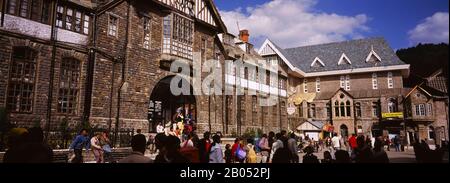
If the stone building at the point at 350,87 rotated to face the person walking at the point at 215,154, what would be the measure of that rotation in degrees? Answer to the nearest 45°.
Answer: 0° — it already faces them

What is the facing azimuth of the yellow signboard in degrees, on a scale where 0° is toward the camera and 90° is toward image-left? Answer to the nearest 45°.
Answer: approximately 0°

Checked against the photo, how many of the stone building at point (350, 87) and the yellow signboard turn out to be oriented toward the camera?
2

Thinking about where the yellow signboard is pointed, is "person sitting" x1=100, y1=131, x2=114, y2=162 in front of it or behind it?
in front

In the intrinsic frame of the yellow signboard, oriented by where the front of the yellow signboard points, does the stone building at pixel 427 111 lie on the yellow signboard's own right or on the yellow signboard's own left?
on the yellow signboard's own left

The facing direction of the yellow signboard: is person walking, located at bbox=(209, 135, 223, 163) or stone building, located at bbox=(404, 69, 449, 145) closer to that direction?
the person walking

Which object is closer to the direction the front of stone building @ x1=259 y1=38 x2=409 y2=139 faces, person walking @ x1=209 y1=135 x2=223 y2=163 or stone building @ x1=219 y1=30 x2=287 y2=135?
the person walking

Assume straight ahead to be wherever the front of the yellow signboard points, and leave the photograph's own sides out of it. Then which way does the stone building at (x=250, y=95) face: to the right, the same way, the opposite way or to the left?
to the left

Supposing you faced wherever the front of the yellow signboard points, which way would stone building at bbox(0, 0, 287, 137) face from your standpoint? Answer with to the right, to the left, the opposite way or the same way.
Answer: to the left

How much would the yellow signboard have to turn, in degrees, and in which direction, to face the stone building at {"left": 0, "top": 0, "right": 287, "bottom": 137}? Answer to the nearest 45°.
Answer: approximately 45° to its right

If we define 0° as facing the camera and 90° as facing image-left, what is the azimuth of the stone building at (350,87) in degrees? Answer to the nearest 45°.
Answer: approximately 0°

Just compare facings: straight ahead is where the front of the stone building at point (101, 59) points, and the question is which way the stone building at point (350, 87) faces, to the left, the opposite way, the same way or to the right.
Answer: to the right

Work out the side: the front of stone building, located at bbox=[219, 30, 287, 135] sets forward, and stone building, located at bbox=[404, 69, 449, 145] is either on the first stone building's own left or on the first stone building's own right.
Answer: on the first stone building's own left

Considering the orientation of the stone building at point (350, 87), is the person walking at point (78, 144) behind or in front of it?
in front

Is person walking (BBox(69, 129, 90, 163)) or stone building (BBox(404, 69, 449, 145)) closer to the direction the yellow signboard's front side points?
the person walking
